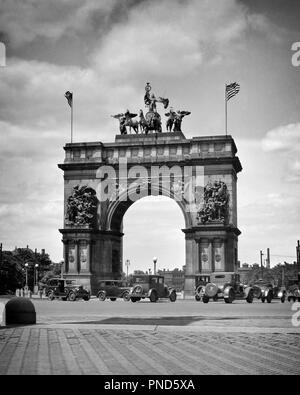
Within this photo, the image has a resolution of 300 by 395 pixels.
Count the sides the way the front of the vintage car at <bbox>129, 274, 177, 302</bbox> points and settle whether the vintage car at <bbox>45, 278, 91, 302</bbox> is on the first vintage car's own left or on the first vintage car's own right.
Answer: on the first vintage car's own left

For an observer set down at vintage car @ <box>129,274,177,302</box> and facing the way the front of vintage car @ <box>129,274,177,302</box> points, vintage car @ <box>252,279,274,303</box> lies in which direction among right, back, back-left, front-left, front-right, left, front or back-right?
front-right

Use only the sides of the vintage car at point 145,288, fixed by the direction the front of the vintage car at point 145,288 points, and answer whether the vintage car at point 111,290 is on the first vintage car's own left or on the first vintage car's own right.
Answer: on the first vintage car's own left
